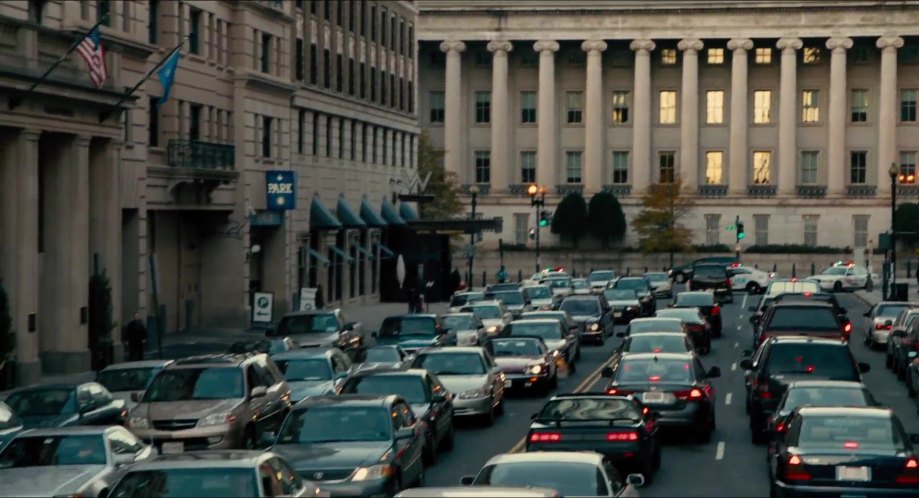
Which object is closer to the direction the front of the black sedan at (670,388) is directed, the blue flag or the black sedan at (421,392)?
the blue flag

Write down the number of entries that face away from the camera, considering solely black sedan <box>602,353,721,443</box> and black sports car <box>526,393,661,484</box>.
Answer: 2

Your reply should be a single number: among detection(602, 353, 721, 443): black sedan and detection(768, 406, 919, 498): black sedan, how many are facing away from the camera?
2

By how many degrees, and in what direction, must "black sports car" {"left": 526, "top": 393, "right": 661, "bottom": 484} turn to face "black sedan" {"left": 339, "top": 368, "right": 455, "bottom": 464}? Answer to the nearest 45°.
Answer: approximately 45° to its left

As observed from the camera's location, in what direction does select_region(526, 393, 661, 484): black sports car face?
facing away from the viewer

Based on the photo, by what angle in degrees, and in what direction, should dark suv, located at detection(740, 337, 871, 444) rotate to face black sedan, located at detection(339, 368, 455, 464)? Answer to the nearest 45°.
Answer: approximately 135° to its left

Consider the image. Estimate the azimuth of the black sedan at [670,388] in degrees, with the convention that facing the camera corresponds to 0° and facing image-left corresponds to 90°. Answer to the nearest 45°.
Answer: approximately 180°

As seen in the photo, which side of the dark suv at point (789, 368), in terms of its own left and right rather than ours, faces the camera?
back

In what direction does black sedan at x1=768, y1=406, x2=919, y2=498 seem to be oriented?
away from the camera
